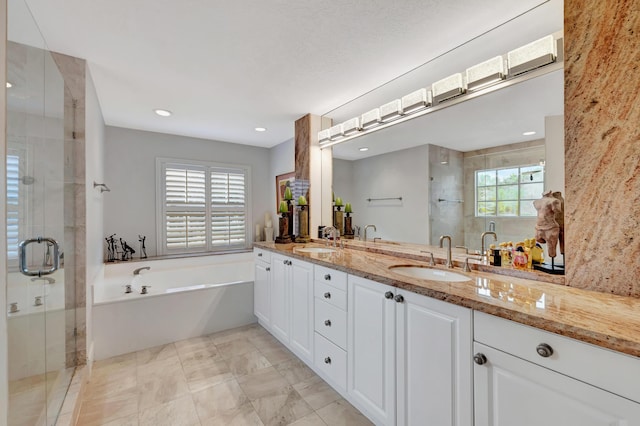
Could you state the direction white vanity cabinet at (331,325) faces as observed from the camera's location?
facing the viewer and to the left of the viewer

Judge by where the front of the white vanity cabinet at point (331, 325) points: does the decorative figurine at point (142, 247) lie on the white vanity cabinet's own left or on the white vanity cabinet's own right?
on the white vanity cabinet's own right

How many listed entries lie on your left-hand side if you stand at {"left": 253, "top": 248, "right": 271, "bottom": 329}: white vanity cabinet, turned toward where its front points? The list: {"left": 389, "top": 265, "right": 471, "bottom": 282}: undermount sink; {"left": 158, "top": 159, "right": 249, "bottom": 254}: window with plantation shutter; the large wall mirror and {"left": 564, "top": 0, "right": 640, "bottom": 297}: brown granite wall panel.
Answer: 3

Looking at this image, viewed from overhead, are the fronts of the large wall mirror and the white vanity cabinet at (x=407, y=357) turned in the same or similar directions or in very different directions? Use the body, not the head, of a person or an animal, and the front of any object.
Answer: same or similar directions

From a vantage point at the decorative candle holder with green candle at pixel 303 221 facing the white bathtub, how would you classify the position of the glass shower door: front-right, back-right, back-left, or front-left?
front-left

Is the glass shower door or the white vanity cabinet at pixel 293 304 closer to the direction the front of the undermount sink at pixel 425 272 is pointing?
the glass shower door

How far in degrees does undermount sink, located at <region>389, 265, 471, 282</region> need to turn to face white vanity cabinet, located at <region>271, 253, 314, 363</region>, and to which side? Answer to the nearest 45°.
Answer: approximately 45° to its right

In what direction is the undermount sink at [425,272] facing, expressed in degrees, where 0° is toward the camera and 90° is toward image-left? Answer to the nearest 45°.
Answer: approximately 45°

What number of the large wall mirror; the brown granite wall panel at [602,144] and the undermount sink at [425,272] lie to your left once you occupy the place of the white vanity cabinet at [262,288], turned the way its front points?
3

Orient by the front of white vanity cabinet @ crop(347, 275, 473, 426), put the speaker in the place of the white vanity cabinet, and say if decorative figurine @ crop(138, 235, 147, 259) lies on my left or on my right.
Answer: on my right

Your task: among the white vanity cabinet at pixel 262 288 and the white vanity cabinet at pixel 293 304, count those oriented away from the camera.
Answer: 0

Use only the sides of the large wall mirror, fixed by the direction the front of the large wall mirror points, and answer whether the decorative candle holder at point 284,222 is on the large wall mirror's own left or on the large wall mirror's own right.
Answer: on the large wall mirror's own right

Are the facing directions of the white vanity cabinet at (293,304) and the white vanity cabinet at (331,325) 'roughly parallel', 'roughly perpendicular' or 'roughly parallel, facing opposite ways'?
roughly parallel

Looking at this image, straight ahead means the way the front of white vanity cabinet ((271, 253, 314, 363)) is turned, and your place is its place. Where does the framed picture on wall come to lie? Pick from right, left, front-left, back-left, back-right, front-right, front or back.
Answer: back-right
